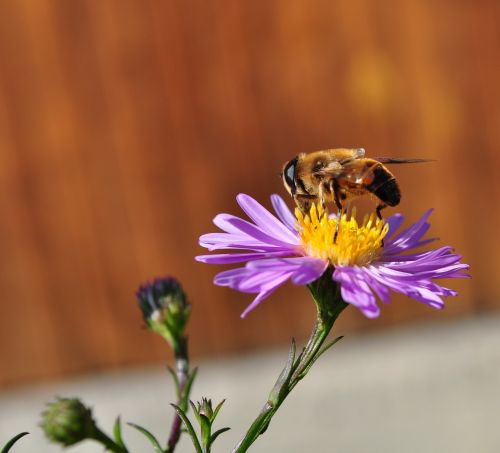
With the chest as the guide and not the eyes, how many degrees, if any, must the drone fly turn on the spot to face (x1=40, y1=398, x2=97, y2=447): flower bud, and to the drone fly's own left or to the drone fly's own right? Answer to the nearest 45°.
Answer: approximately 45° to the drone fly's own left

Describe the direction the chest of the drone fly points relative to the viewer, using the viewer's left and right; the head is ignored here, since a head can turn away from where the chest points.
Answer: facing to the left of the viewer
